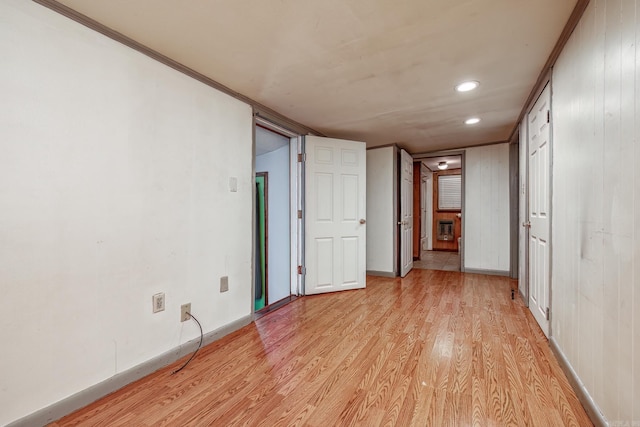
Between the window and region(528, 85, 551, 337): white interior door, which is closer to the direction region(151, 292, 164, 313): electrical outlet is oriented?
the white interior door

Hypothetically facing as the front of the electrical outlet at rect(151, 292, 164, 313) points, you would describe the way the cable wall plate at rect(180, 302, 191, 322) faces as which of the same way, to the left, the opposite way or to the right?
the same way

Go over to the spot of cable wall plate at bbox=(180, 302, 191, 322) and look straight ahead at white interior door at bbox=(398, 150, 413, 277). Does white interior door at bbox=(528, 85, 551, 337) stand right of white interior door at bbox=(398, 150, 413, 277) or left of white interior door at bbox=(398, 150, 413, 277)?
right

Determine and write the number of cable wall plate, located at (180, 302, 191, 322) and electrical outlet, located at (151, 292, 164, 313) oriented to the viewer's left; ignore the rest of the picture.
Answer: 0

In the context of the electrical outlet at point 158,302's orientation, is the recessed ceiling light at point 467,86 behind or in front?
in front

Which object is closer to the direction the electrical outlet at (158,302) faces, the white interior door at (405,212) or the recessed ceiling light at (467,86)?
the recessed ceiling light

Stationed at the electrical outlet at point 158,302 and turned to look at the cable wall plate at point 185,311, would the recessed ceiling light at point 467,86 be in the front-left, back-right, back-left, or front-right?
front-right

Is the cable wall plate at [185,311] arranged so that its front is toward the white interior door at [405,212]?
no

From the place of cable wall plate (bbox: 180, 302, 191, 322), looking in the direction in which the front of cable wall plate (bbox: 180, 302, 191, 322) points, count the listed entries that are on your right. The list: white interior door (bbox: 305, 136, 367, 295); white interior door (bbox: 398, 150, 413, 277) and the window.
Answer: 0

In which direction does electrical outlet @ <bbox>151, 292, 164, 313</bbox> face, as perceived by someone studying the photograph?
facing the viewer and to the right of the viewer

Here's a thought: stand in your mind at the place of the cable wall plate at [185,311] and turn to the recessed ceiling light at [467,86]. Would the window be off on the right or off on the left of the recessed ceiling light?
left

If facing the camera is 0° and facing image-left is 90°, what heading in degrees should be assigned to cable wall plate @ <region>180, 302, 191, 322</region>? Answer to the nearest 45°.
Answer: approximately 315°

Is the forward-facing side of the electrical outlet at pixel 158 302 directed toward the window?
no

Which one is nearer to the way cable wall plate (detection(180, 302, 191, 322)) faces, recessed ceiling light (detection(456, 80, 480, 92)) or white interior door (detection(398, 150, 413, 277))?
the recessed ceiling light

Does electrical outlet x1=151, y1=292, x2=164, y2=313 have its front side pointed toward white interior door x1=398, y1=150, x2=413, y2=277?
no
